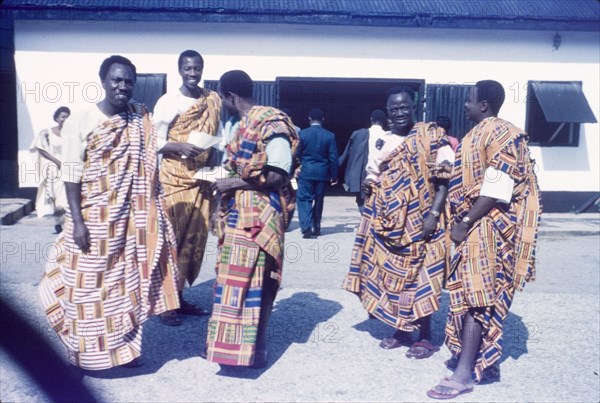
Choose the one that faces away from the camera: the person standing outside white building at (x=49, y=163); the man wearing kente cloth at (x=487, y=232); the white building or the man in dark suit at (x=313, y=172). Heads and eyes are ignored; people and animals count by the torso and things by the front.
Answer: the man in dark suit

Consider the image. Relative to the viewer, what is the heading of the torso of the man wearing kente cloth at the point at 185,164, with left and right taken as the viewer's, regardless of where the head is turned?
facing the viewer and to the right of the viewer

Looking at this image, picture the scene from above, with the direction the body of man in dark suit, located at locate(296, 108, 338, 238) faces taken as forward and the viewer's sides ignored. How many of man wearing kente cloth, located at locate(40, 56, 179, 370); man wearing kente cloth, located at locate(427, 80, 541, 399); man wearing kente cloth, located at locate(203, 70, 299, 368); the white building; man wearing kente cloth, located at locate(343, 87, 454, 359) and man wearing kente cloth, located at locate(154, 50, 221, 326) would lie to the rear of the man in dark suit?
5

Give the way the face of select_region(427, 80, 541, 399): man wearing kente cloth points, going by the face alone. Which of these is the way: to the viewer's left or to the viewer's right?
to the viewer's left

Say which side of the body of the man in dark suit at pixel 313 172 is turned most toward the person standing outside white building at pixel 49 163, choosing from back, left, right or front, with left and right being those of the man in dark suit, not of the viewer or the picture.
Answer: left

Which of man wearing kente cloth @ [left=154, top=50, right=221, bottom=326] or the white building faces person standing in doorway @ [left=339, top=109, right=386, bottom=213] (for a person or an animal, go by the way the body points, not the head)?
the white building

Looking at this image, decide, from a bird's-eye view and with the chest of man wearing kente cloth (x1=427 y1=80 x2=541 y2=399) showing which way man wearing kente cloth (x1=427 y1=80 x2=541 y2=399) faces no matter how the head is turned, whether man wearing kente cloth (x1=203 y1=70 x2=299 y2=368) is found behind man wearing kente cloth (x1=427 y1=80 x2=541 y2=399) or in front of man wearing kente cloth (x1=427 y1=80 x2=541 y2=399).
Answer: in front

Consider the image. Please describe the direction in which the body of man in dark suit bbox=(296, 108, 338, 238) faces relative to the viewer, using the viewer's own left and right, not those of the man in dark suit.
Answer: facing away from the viewer

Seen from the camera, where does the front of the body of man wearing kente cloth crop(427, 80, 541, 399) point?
to the viewer's left

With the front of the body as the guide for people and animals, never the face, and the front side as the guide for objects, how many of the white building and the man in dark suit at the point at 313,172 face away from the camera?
1

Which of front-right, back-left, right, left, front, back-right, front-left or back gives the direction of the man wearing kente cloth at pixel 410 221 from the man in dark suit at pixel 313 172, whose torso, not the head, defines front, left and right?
back

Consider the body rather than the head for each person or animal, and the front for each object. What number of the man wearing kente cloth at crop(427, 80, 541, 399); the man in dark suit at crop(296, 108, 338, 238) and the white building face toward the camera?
1

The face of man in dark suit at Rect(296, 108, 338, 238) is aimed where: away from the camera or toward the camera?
away from the camera

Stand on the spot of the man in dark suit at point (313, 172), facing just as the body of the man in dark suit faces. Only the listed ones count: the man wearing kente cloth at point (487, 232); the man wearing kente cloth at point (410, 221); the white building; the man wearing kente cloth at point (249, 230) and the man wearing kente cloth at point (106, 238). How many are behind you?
4

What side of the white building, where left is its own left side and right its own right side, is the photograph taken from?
front
